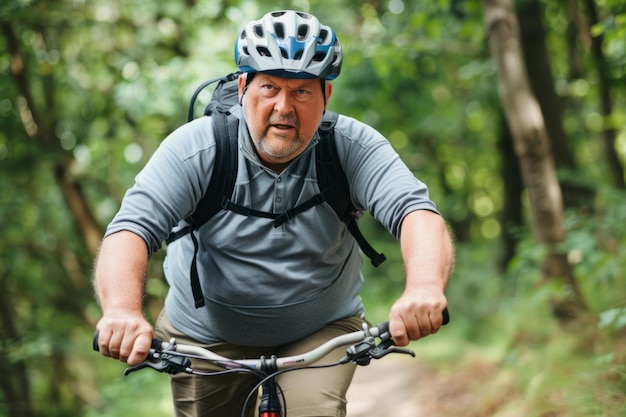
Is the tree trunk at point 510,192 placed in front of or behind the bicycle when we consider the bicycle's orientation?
behind

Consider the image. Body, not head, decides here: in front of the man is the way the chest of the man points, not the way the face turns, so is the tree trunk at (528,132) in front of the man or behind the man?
behind

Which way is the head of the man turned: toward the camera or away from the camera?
toward the camera

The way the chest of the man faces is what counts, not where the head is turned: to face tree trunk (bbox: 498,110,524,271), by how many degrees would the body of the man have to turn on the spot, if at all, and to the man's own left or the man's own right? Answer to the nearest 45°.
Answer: approximately 135° to the man's own left

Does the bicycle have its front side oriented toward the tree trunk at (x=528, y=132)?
no

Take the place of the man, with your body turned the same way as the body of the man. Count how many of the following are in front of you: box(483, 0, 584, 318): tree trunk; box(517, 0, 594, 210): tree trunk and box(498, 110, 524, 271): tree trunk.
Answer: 0

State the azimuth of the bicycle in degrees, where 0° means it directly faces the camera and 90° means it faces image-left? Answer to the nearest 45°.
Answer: approximately 0°

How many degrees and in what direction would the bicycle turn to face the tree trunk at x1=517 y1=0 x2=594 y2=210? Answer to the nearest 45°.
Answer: approximately 135° to its left
